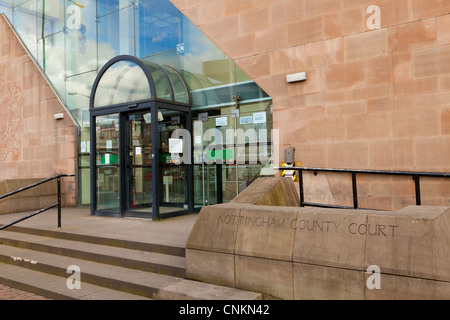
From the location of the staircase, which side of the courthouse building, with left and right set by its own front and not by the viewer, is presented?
front

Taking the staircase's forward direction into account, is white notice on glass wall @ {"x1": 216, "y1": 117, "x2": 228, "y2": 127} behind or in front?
behind

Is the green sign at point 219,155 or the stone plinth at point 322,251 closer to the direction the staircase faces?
the stone plinth

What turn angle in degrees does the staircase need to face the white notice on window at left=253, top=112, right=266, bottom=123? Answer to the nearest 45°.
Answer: approximately 180°

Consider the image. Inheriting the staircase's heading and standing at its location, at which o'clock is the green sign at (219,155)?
The green sign is roughly at 6 o'clock from the staircase.

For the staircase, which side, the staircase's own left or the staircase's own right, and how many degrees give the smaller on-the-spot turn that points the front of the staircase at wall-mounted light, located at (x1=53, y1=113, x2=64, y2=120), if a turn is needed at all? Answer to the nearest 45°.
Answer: approximately 135° to the staircase's own right

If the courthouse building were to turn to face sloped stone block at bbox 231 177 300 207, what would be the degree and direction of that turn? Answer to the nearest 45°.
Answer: approximately 45° to its left

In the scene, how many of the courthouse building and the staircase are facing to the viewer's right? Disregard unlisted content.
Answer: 0

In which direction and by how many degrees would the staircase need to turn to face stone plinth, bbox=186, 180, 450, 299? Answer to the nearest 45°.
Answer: approximately 90° to its left

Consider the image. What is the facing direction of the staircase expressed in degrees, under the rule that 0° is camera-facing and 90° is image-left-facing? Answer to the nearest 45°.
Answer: approximately 45°
